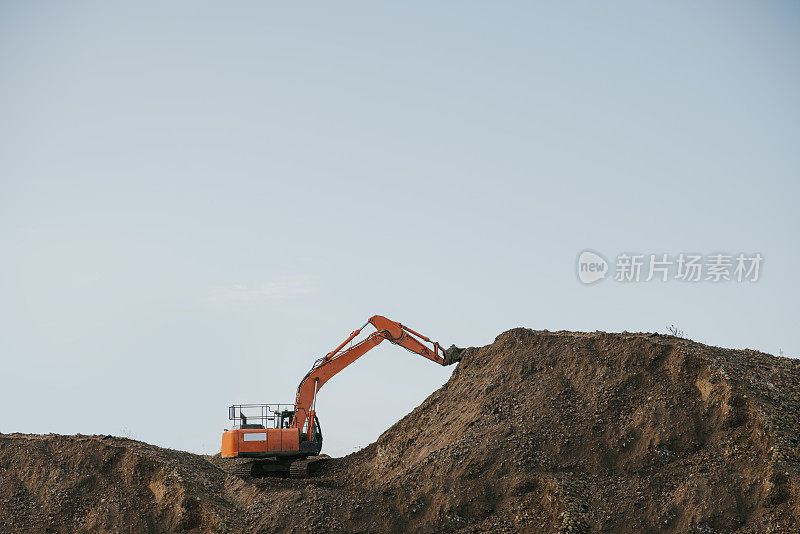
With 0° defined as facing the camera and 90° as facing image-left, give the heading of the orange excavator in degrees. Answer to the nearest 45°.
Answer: approximately 270°
